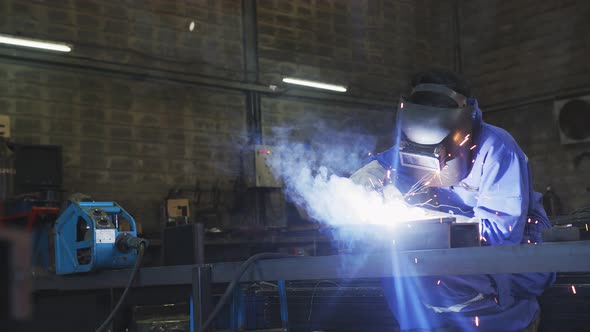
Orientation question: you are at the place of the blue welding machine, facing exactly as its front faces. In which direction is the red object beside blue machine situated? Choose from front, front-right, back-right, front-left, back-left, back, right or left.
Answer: back-left

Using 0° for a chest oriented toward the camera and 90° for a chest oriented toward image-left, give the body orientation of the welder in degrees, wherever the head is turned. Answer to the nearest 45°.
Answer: approximately 45°

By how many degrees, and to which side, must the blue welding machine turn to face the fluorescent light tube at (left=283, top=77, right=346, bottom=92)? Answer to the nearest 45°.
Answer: approximately 90° to its left

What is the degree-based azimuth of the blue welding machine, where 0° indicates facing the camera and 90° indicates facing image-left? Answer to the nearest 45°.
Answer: approximately 315°

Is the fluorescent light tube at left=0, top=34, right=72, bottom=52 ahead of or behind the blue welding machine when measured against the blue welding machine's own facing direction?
behind
